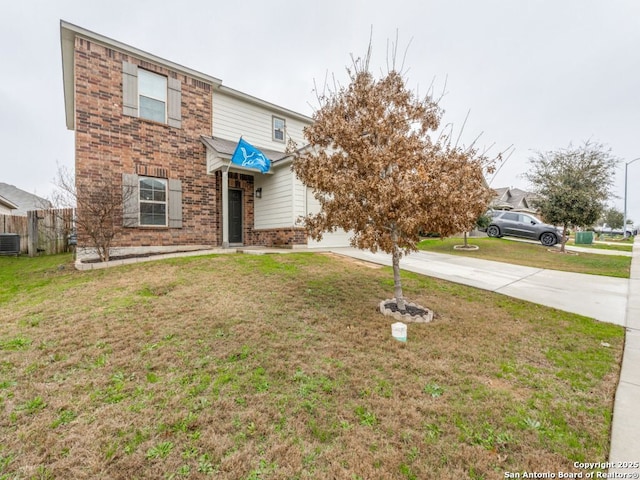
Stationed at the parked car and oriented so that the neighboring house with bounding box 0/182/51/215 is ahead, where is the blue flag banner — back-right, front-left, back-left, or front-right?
front-left

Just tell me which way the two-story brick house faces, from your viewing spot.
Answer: facing the viewer and to the right of the viewer

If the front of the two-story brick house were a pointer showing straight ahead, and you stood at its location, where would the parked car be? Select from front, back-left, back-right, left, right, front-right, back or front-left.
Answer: front-left

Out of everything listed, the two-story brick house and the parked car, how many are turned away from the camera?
0

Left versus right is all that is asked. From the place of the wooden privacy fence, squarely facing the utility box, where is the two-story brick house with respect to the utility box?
right

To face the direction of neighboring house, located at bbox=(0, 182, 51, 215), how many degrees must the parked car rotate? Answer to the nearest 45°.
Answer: approximately 180°

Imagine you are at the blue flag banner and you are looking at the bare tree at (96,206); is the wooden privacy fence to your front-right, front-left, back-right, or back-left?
front-right

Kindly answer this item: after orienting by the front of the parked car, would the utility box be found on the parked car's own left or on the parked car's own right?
on the parked car's own left

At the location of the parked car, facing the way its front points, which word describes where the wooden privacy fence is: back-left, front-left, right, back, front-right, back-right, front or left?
back-right

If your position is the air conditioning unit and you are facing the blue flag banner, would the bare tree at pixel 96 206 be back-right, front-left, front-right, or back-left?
front-right

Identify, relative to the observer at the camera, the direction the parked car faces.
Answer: facing to the right of the viewer

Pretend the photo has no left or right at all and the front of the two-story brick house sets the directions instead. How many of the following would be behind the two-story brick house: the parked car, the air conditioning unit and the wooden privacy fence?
2

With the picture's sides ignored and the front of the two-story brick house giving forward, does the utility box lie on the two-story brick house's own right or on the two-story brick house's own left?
on the two-story brick house's own left
